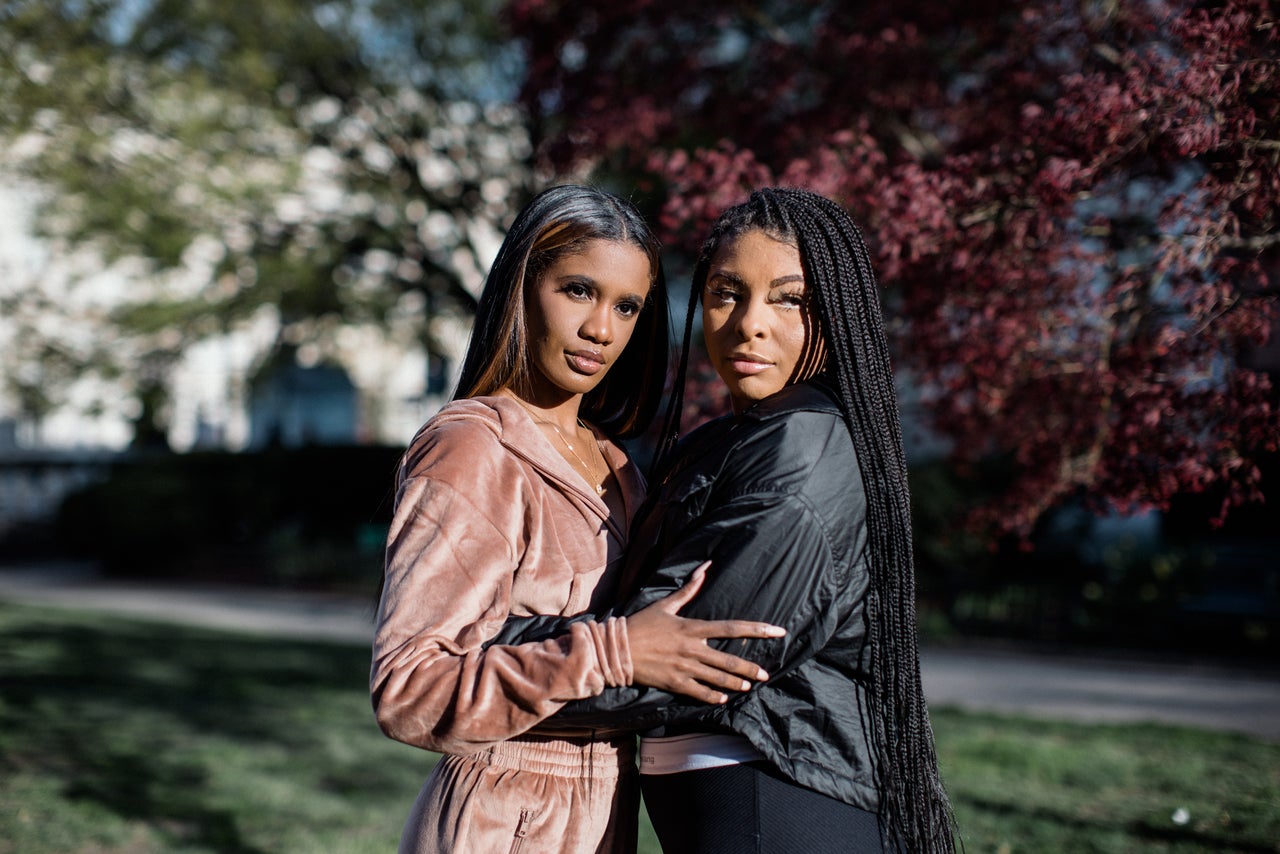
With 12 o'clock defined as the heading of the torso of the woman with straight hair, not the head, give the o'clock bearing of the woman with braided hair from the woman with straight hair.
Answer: The woman with braided hair is roughly at 11 o'clock from the woman with straight hair.

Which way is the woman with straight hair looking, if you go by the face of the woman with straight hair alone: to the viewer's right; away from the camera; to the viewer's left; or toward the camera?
toward the camera

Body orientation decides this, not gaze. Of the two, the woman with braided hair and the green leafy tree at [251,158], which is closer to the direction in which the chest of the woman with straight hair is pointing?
the woman with braided hair

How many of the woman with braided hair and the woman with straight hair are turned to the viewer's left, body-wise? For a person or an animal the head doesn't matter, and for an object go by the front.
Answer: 1

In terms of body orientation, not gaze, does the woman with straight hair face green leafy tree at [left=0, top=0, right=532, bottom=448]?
no

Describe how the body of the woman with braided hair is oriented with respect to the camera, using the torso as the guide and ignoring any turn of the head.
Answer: to the viewer's left

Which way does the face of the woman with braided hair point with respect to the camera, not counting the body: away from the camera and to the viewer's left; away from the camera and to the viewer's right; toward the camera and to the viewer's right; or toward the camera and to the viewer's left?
toward the camera and to the viewer's left

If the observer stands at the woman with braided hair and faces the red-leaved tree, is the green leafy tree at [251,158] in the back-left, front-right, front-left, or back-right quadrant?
front-left

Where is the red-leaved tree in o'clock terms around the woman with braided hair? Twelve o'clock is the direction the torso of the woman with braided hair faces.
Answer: The red-leaved tree is roughly at 4 o'clock from the woman with braided hair.

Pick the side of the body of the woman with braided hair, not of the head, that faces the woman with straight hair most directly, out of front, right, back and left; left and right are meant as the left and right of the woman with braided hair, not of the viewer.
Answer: front

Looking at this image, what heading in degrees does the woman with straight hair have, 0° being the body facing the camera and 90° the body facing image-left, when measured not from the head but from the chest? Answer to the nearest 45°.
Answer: approximately 315°

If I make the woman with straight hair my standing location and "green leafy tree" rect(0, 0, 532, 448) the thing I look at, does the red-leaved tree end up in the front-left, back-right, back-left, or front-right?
front-right

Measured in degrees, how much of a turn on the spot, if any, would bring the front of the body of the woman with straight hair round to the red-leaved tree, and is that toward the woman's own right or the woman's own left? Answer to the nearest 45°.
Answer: approximately 90° to the woman's own left

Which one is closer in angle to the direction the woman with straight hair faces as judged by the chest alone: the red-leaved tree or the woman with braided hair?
the woman with braided hair
